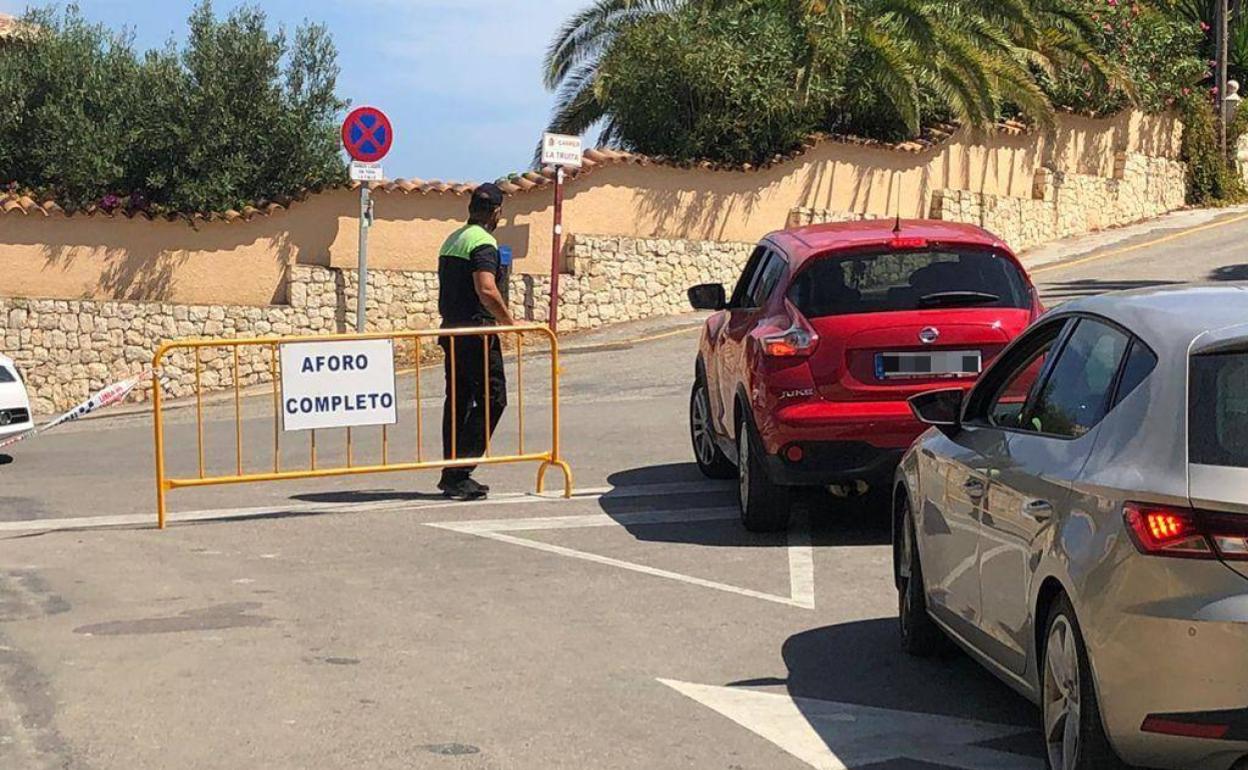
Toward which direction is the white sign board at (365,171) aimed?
toward the camera

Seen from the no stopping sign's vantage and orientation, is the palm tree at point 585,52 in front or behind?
behind

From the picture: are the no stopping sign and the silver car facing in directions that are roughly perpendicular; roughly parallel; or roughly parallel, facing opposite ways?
roughly parallel, facing opposite ways

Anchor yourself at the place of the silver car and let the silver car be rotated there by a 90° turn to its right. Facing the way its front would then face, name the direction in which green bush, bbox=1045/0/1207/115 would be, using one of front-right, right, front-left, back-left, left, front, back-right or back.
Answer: front-left

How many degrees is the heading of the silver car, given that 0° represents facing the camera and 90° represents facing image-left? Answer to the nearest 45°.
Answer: approximately 135°

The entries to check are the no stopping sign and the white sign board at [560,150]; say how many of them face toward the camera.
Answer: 2

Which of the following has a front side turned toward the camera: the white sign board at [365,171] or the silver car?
the white sign board

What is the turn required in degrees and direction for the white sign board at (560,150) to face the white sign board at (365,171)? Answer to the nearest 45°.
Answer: approximately 45° to its right

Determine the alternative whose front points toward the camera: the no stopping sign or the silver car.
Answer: the no stopping sign

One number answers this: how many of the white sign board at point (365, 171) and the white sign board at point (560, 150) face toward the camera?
2

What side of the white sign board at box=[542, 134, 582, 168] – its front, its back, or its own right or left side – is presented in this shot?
front

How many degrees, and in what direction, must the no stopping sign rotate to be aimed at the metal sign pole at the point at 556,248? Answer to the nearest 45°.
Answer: approximately 135° to its left

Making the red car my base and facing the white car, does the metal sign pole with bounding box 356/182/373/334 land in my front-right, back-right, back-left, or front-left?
front-right

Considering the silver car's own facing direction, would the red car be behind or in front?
in front

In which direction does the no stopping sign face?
toward the camera

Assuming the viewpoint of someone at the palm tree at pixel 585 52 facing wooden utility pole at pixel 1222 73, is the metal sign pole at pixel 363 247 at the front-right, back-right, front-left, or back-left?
back-right
